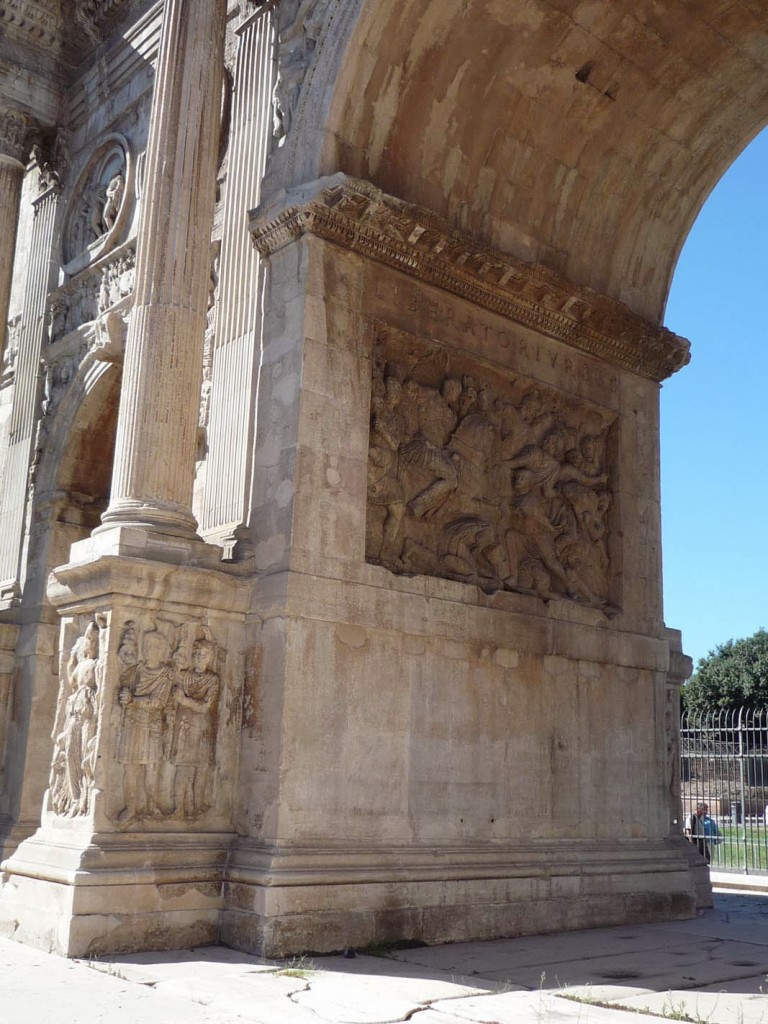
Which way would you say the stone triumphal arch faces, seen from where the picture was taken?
facing the viewer and to the left of the viewer

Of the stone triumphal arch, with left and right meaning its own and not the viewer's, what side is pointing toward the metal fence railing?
back
